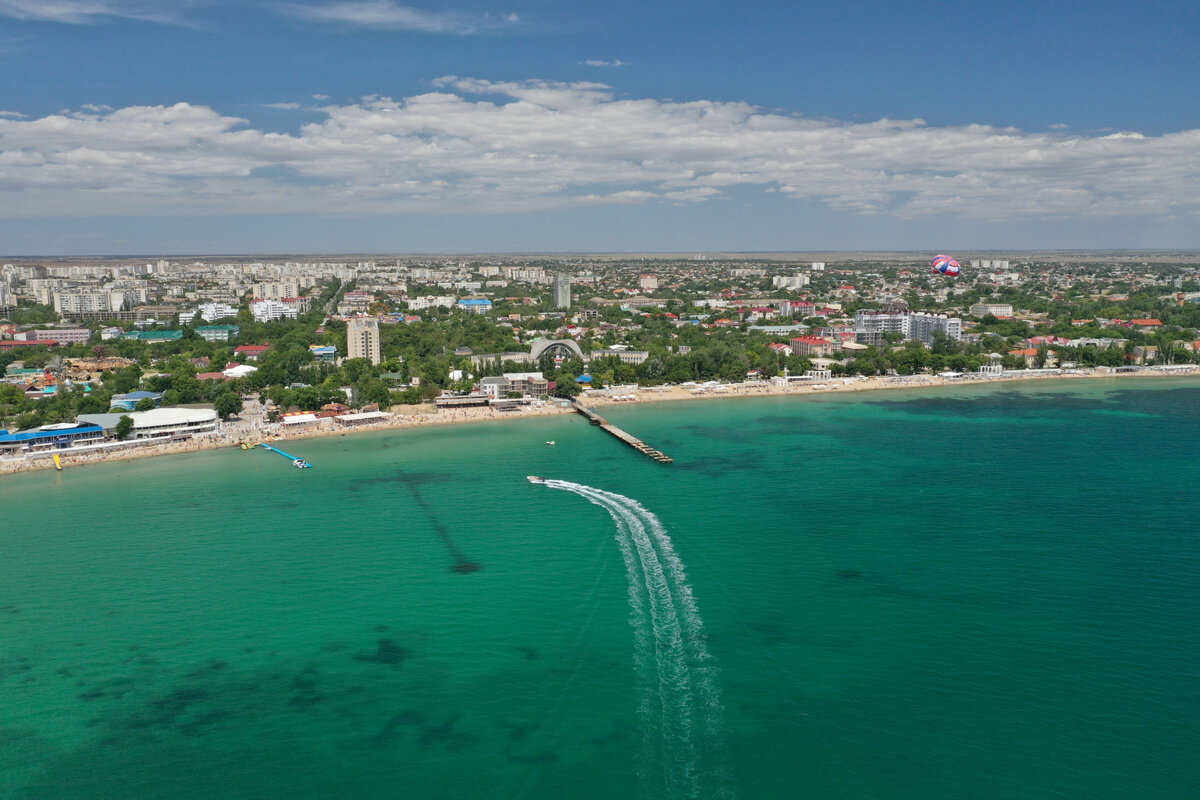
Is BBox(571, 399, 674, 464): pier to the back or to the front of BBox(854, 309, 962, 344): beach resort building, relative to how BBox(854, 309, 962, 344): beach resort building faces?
to the front

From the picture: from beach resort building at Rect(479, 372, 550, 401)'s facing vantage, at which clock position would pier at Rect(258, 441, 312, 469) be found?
The pier is roughly at 1 o'clock from the beach resort building.

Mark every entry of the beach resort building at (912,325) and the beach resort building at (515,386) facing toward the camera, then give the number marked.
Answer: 2

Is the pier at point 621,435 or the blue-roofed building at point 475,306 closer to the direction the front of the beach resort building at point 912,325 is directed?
the pier

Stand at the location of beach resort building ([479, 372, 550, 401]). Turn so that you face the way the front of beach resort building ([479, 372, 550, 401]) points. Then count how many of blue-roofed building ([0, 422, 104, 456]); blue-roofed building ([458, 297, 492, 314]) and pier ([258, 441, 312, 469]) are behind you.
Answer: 1

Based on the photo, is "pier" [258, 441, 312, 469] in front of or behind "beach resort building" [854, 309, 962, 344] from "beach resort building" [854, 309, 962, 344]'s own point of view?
in front

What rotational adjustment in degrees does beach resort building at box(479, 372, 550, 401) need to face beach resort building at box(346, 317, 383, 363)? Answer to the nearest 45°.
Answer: approximately 135° to its right

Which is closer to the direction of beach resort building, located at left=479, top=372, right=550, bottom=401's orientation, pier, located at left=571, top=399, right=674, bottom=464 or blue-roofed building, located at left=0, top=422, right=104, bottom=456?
the pier

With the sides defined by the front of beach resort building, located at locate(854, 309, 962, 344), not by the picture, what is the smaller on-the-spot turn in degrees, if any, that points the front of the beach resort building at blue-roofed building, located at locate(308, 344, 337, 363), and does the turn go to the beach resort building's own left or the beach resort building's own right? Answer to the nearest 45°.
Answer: approximately 45° to the beach resort building's own right

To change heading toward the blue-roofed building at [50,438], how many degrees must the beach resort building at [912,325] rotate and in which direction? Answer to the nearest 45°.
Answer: approximately 45° to its right

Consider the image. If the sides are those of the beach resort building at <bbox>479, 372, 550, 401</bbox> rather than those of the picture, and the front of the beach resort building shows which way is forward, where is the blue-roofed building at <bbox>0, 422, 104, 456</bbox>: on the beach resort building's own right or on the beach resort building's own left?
on the beach resort building's own right

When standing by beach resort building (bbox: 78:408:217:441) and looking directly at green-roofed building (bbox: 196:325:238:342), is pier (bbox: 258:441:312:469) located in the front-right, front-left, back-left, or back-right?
back-right
